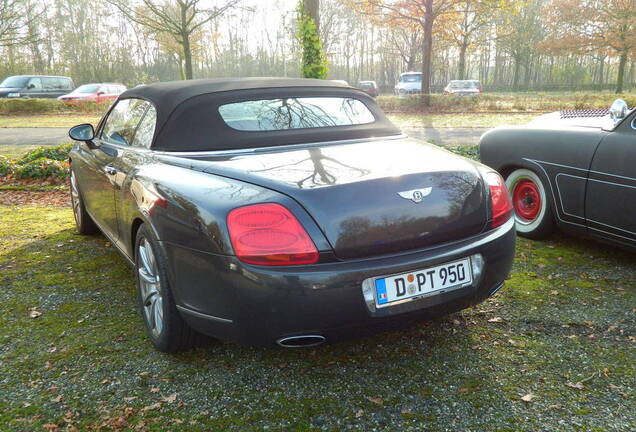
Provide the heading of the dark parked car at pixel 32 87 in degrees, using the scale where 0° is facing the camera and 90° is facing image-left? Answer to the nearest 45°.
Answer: approximately 45°

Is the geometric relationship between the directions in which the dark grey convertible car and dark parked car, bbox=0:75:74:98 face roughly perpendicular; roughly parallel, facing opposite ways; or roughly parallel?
roughly perpendicular

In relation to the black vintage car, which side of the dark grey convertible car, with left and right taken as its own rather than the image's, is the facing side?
right

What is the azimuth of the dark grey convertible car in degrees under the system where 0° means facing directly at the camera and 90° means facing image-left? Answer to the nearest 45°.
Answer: approximately 135°

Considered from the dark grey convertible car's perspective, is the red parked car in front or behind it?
in front

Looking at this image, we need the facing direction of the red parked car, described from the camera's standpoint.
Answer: facing the viewer and to the left of the viewer

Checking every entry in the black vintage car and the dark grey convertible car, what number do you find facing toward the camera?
0

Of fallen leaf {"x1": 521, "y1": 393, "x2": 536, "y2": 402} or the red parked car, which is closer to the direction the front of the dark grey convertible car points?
the red parked car

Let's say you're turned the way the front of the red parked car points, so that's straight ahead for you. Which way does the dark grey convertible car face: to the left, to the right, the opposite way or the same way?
to the right

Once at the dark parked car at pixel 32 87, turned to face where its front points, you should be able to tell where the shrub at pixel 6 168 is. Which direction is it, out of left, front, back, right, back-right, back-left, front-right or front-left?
front-left
